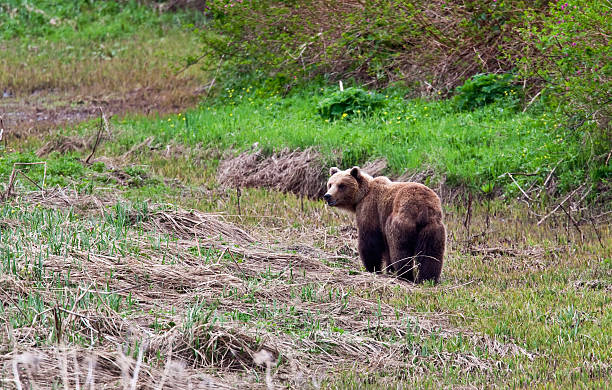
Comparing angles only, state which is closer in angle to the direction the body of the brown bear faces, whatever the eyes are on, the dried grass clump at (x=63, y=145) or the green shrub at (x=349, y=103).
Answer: the dried grass clump

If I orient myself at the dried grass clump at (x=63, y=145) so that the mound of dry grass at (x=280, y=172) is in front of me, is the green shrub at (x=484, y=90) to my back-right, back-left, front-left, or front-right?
front-left

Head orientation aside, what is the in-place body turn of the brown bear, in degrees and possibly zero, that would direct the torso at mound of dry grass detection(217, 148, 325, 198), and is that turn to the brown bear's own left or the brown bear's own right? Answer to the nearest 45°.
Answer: approximately 45° to the brown bear's own right

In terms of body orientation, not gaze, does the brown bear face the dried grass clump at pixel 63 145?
yes

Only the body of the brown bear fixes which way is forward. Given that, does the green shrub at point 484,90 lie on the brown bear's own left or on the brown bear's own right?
on the brown bear's own right

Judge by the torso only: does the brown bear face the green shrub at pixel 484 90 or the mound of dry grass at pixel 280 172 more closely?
the mound of dry grass

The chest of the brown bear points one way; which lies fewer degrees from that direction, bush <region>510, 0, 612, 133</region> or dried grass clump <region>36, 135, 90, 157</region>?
the dried grass clump

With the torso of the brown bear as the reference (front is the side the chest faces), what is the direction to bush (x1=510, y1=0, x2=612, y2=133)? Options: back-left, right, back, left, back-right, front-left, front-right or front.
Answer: right

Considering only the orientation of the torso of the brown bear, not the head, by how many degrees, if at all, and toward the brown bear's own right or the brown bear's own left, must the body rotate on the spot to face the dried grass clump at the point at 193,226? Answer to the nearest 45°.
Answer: approximately 45° to the brown bear's own left

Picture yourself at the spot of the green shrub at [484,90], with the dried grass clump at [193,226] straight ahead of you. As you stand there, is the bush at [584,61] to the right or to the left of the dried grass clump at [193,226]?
left

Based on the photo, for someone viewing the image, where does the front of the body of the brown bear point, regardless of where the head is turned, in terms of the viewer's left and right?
facing away from the viewer and to the left of the viewer

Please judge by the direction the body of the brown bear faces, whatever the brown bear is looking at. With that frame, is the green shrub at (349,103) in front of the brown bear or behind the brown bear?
in front
